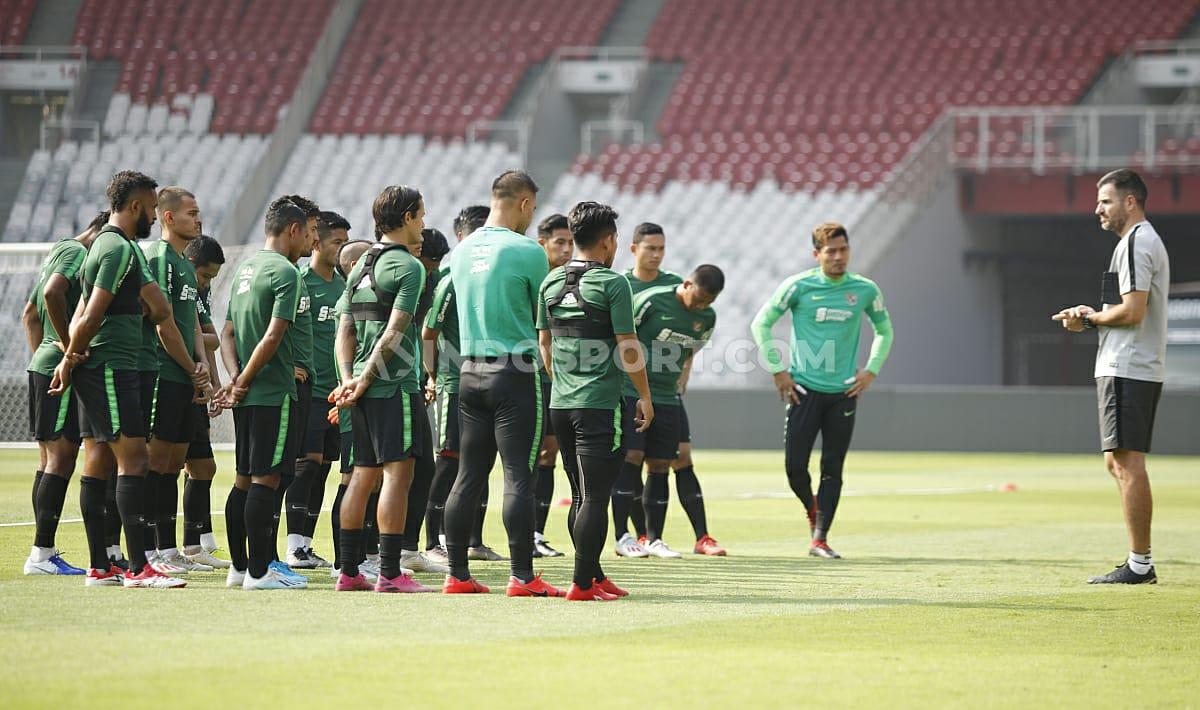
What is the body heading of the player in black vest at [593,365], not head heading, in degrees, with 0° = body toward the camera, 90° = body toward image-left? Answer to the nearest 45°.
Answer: approximately 225°

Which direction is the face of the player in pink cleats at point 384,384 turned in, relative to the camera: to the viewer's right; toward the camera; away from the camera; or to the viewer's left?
to the viewer's right

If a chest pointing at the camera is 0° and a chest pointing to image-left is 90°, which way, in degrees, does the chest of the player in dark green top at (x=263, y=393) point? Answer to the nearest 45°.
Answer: approximately 225°

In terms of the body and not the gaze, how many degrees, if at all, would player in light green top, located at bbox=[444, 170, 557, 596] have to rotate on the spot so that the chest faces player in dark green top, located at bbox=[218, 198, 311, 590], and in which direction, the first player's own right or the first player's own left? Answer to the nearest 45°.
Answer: approximately 135° to the first player's own left

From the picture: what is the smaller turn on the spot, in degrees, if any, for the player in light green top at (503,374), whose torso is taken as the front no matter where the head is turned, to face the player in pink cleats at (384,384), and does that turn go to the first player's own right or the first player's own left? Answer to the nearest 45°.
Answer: approximately 135° to the first player's own left

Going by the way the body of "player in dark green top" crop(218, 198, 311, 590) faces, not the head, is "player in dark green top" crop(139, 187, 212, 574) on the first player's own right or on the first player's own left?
on the first player's own left

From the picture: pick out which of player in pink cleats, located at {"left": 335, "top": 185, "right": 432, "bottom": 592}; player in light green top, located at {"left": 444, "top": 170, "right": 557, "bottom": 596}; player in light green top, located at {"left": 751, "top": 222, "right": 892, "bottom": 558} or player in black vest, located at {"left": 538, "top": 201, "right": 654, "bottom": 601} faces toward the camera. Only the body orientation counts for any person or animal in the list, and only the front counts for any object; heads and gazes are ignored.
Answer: player in light green top, located at {"left": 751, "top": 222, "right": 892, "bottom": 558}

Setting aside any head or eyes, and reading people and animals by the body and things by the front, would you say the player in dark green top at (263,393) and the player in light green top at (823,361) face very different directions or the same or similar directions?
very different directions

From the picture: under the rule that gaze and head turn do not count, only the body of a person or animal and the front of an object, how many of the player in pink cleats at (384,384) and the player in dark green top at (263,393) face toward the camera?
0

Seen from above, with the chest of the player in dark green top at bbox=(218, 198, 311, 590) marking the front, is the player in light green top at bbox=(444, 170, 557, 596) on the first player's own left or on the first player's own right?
on the first player's own right

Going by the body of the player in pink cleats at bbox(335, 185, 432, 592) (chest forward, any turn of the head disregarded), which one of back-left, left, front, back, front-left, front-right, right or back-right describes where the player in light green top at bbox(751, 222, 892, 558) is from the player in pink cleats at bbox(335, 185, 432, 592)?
front

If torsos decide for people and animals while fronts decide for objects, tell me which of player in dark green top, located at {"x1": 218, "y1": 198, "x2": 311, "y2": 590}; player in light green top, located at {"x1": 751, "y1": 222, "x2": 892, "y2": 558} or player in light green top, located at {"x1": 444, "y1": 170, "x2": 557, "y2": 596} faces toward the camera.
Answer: player in light green top, located at {"x1": 751, "y1": 222, "x2": 892, "y2": 558}

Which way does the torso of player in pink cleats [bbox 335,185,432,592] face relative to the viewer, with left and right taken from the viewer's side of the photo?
facing away from the viewer and to the right of the viewer

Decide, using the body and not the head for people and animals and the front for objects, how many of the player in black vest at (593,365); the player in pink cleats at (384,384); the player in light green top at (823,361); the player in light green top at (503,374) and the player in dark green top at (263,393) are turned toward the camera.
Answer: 1

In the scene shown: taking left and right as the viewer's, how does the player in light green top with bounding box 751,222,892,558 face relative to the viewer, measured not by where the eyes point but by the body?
facing the viewer

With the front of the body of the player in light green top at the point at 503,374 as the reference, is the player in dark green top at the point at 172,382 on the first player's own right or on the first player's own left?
on the first player's own left

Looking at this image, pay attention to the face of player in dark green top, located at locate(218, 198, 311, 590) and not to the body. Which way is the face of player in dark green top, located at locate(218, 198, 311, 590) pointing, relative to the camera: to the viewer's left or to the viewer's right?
to the viewer's right
